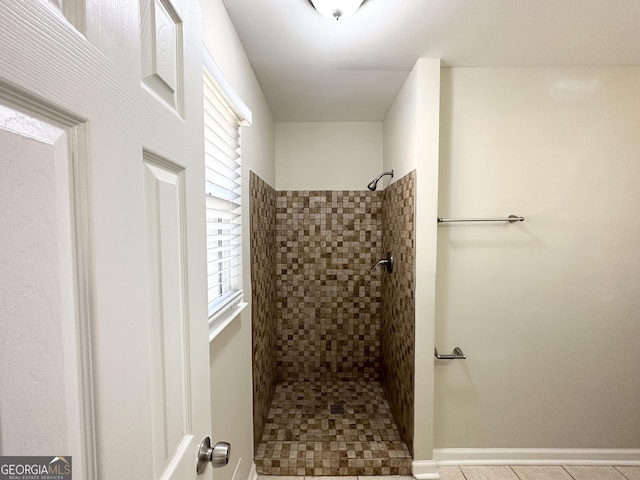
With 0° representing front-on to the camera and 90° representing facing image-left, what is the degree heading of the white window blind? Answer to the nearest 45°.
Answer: approximately 270°

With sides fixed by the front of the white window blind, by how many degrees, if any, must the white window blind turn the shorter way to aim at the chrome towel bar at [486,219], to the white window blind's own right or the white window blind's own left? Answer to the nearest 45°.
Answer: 0° — it already faces it

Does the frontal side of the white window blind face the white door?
no

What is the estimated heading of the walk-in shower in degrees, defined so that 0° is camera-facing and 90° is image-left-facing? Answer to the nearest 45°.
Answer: approximately 0°

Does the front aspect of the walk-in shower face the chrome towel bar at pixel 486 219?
no

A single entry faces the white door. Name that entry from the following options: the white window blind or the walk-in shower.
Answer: the walk-in shower

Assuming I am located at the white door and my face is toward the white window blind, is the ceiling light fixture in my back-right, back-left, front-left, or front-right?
front-right

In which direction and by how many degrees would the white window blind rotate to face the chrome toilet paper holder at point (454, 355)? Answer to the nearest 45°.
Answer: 0° — it already faces it

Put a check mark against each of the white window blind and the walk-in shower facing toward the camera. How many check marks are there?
1

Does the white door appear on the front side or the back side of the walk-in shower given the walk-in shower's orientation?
on the front side

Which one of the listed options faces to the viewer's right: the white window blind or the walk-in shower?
the white window blind

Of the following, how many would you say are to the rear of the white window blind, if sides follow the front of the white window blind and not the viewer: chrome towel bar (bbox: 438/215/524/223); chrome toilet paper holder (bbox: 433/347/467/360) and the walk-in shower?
0
